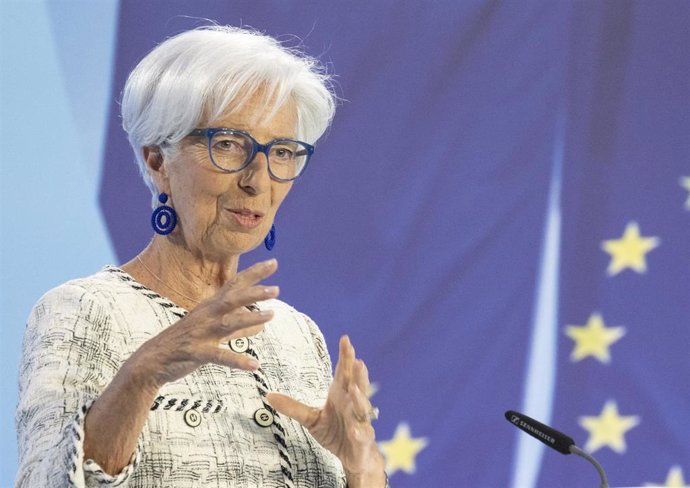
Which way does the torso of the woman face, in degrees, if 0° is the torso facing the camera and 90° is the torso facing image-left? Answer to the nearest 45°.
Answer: approximately 315°

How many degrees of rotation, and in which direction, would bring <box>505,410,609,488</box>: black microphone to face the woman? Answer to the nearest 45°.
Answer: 0° — it already faces them

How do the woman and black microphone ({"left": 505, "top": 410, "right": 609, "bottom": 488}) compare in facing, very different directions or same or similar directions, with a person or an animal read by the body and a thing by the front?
very different directions

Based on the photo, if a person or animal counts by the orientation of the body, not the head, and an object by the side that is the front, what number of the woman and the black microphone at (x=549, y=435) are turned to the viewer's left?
1

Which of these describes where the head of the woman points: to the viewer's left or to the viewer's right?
to the viewer's right

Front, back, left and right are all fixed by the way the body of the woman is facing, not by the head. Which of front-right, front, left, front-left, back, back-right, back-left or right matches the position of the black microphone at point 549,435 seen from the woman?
front-left

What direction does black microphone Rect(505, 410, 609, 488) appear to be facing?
to the viewer's left
